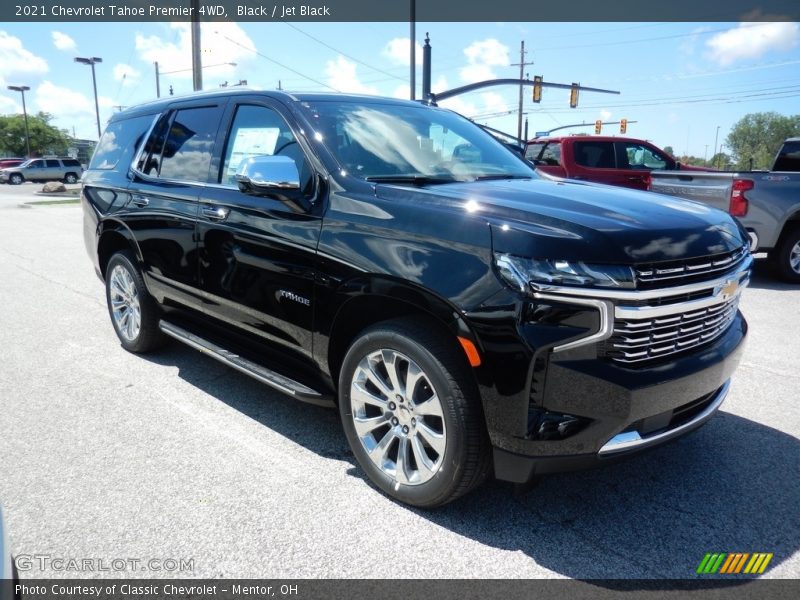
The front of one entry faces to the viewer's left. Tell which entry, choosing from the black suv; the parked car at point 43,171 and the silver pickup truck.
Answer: the parked car

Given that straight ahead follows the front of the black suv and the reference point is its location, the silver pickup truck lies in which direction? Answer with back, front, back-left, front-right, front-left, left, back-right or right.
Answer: left

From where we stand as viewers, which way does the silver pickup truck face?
facing away from the viewer and to the right of the viewer

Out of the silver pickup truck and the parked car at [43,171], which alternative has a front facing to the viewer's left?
the parked car

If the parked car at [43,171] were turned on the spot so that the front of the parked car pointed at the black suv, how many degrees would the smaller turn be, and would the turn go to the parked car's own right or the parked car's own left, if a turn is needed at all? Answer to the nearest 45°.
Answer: approximately 90° to the parked car's own left

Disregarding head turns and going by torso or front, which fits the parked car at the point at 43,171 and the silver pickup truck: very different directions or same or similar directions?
very different directions

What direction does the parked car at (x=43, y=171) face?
to the viewer's left

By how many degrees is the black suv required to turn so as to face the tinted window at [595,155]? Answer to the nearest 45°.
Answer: approximately 135° to its left

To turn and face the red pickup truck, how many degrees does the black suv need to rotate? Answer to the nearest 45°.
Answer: approximately 135° to its left

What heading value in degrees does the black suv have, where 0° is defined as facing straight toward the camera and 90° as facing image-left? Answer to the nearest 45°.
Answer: approximately 315°

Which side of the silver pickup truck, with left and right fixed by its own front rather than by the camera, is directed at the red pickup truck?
left

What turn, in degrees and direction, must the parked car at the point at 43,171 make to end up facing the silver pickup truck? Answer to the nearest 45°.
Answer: approximately 90° to its left
